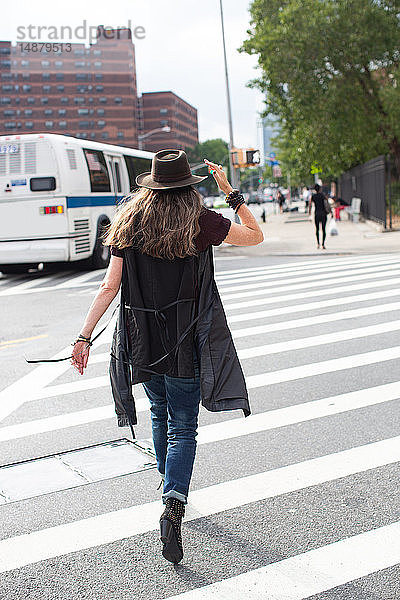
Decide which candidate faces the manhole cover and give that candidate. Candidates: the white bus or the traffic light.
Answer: the traffic light

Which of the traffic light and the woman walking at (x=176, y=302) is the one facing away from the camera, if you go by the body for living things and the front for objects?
the woman walking

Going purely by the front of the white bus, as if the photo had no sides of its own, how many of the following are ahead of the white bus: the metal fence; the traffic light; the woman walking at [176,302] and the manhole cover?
2

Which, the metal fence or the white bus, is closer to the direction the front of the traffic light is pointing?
the white bus

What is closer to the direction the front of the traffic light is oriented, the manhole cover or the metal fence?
the manhole cover

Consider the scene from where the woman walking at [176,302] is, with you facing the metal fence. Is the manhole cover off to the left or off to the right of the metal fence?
left

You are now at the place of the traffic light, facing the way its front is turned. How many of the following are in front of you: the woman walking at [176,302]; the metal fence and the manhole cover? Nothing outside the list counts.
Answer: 2

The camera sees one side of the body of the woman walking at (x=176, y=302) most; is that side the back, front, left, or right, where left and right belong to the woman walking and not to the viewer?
back

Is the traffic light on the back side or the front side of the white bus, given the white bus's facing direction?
on the front side

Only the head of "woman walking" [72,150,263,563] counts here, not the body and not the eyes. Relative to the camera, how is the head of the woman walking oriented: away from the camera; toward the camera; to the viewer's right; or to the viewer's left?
away from the camera

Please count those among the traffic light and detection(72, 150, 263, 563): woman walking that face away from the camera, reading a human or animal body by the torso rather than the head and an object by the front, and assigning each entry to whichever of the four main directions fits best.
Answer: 1

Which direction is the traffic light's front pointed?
toward the camera

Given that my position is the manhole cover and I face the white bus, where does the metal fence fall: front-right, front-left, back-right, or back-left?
front-right

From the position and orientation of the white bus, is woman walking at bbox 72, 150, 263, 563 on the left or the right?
on its right

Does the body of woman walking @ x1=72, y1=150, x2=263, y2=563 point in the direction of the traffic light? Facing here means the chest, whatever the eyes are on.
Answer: yes

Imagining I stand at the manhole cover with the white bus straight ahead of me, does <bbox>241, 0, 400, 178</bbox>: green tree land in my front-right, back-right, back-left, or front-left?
front-right
